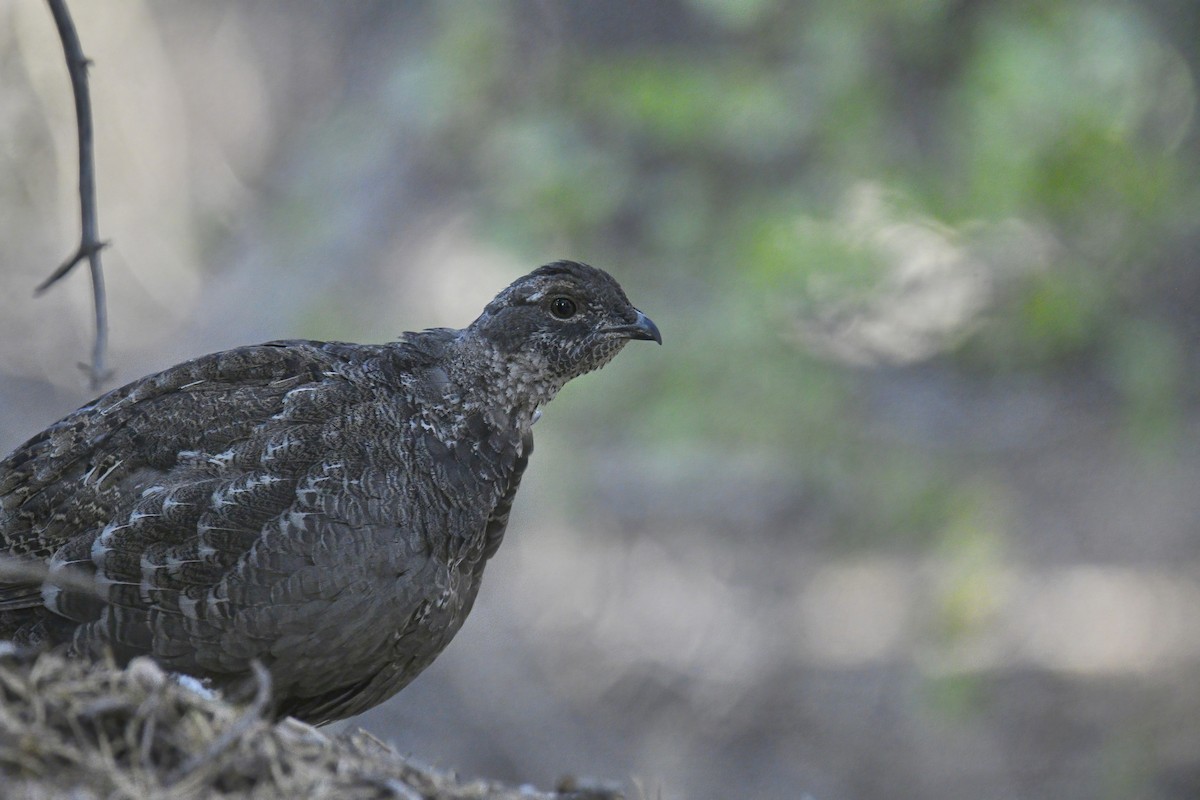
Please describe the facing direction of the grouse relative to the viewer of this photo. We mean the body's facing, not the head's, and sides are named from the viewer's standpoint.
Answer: facing to the right of the viewer

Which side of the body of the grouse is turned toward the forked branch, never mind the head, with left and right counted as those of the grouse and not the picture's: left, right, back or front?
back
